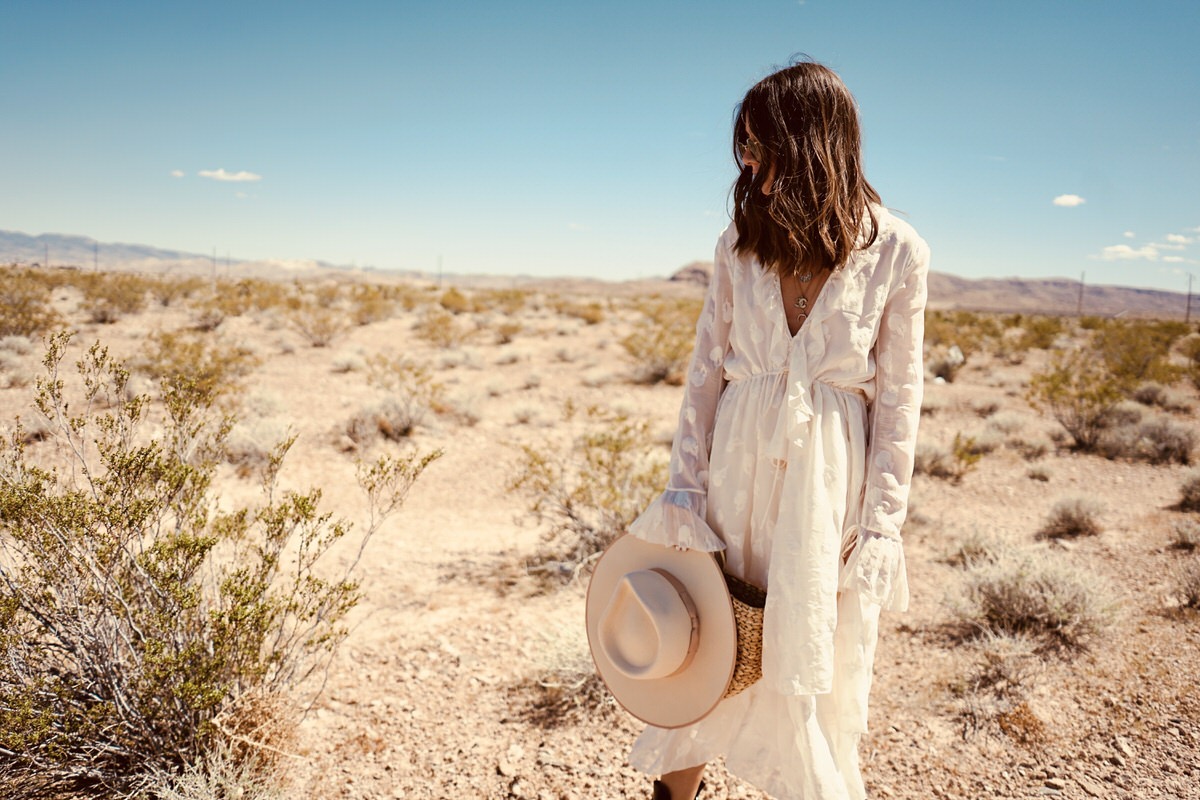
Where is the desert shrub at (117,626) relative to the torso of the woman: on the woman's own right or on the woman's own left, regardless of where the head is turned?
on the woman's own right

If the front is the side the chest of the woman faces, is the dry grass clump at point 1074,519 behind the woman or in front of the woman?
behind

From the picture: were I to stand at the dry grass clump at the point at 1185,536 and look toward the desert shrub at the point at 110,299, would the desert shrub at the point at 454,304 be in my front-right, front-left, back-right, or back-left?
front-right

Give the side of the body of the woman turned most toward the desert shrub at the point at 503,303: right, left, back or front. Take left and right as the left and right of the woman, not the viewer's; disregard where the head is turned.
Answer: back

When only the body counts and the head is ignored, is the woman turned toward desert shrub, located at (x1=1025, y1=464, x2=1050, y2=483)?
no

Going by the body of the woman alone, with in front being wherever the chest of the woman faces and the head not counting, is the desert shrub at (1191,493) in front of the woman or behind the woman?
behind

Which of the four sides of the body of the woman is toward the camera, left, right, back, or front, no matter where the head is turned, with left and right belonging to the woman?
front

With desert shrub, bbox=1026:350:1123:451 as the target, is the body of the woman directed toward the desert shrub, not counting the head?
no

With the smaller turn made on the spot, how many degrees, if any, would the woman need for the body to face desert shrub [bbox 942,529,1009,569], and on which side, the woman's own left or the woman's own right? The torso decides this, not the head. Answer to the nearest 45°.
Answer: approximately 180°

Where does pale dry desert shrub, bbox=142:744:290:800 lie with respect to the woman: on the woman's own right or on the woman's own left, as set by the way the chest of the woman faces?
on the woman's own right

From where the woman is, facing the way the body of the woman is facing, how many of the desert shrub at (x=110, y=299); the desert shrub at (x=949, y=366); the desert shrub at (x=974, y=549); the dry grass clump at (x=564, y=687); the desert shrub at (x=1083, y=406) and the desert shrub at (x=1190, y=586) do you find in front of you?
0

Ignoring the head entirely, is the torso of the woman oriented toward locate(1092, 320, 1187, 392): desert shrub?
no
